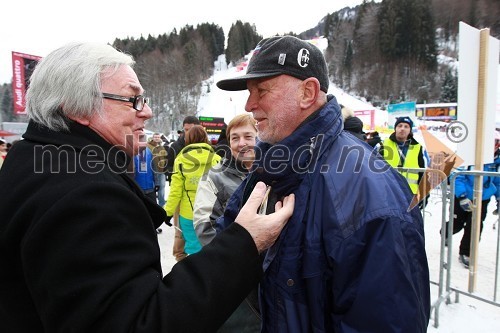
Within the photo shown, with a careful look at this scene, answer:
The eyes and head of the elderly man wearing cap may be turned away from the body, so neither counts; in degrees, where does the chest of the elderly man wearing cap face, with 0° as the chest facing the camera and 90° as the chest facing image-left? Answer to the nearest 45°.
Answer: approximately 90°

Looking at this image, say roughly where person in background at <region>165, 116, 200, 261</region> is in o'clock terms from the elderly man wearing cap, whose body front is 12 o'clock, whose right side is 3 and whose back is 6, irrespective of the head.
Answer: The person in background is roughly at 2 o'clock from the elderly man wearing cap.

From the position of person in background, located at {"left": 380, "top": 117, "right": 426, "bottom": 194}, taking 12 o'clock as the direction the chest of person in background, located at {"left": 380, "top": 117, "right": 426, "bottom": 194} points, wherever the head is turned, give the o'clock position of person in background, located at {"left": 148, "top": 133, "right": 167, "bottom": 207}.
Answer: person in background, located at {"left": 148, "top": 133, "right": 167, "bottom": 207} is roughly at 3 o'clock from person in background, located at {"left": 380, "top": 117, "right": 426, "bottom": 194}.

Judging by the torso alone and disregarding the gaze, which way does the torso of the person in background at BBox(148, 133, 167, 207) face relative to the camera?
toward the camera

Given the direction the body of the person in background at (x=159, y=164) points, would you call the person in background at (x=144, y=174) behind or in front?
in front

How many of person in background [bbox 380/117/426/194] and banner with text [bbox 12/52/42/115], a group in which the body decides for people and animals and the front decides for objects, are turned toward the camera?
2

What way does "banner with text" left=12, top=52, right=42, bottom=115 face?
toward the camera

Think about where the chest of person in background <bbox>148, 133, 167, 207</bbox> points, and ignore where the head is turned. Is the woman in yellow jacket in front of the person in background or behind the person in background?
in front

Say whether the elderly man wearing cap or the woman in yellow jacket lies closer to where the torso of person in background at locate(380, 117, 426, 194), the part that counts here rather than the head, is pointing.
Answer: the elderly man wearing cap

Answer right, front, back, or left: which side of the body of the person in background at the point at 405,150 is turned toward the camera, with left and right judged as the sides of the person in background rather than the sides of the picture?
front

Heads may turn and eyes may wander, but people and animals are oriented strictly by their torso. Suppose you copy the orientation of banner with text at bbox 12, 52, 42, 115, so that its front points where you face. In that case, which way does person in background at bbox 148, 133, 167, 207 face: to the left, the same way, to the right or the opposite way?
the same way

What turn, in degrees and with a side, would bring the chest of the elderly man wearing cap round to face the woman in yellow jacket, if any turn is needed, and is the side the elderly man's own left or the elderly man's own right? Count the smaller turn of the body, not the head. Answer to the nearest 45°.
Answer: approximately 45° to the elderly man's own right

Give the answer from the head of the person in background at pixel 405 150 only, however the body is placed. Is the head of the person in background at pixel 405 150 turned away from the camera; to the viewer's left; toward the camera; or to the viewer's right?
toward the camera

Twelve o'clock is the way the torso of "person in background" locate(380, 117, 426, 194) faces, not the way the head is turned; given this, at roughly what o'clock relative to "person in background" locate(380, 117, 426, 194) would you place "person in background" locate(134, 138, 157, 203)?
"person in background" locate(134, 138, 157, 203) is roughly at 2 o'clock from "person in background" locate(380, 117, 426, 194).

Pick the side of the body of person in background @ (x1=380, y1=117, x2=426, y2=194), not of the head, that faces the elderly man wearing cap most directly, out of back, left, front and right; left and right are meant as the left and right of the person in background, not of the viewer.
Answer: front

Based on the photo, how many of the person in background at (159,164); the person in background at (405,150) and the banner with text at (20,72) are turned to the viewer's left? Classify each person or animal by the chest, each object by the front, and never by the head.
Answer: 0
